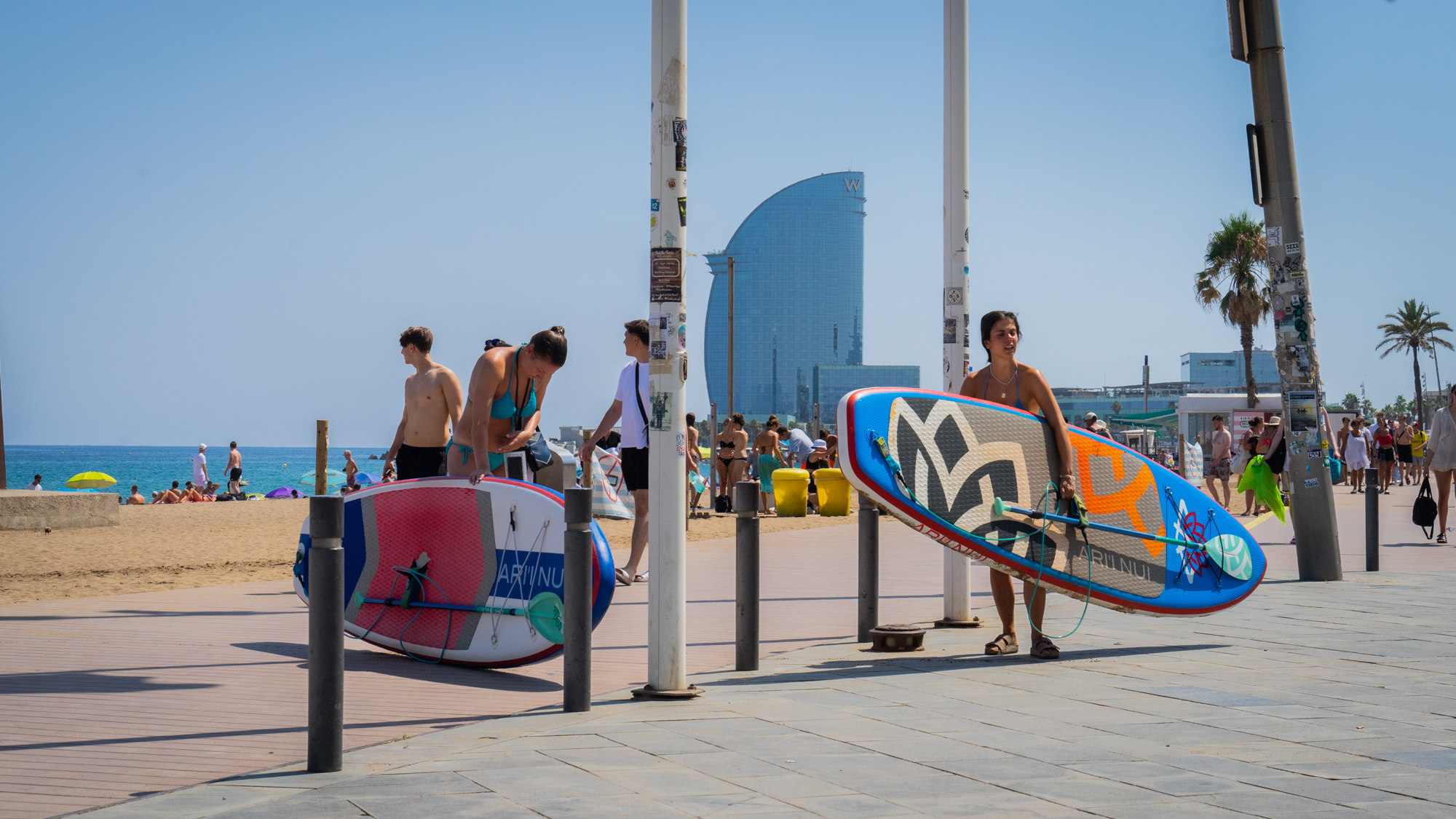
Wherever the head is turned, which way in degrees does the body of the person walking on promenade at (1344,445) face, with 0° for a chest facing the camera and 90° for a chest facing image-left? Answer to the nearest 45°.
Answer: approximately 0°

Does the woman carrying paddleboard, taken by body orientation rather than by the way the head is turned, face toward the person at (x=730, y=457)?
no

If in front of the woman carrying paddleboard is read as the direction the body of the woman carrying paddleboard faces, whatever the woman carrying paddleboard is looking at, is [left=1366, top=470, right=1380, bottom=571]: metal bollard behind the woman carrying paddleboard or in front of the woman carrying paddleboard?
behind

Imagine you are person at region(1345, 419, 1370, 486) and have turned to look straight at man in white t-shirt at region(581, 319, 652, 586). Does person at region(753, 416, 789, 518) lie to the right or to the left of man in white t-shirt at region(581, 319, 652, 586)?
right

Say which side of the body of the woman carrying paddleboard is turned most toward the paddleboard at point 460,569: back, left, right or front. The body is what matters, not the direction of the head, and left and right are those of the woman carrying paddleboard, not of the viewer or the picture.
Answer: right

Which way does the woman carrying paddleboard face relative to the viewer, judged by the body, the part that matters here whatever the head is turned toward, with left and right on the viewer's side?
facing the viewer

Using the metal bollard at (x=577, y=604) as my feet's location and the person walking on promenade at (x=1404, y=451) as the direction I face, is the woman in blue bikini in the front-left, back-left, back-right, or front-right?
front-left

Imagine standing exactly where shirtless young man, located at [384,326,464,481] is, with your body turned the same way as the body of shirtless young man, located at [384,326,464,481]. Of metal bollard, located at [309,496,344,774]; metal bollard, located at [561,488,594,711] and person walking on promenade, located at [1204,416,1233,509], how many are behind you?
1

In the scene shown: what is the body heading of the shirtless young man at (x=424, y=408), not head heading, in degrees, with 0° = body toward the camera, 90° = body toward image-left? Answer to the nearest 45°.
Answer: approximately 45°

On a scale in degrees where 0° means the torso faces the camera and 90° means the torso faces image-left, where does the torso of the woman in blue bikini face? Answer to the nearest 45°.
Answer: approximately 315°

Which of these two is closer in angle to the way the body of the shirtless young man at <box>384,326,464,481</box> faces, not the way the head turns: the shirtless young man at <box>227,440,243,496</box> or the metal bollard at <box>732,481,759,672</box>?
the metal bollard

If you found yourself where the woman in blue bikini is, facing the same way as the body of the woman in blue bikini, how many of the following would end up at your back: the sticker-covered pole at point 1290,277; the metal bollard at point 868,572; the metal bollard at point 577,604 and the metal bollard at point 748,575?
0

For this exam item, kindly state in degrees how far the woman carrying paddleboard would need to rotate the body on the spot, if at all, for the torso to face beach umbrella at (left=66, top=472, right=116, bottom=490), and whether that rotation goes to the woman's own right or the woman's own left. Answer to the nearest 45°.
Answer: approximately 135° to the woman's own right

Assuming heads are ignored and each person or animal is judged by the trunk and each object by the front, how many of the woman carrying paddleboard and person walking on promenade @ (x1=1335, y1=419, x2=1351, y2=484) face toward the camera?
2
